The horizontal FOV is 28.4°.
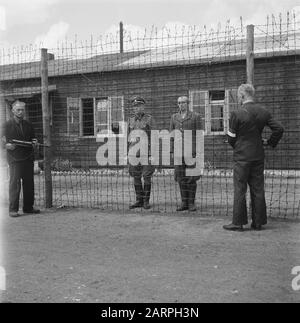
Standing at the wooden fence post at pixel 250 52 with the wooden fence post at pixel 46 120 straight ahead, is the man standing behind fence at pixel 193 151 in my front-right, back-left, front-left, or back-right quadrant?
front-right

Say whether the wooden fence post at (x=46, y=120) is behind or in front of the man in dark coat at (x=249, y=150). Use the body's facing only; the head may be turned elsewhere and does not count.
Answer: in front

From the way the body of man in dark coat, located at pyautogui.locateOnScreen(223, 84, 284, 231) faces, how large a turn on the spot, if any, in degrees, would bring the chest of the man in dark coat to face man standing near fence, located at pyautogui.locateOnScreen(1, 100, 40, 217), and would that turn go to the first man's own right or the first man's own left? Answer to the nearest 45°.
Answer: approximately 45° to the first man's own left

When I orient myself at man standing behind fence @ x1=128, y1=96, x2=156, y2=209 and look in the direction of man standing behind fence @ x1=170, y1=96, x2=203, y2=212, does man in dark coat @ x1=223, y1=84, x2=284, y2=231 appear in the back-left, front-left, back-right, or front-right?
front-right

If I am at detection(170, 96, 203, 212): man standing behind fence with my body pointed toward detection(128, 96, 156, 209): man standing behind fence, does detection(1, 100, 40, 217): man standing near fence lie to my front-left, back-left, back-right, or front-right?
front-left

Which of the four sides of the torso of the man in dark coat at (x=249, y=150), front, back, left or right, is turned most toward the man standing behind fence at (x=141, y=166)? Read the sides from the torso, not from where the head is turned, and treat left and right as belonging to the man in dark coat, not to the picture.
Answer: front

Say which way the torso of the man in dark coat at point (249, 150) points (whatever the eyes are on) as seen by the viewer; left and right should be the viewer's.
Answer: facing away from the viewer and to the left of the viewer

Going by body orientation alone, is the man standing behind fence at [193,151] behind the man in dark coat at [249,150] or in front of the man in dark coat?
in front
